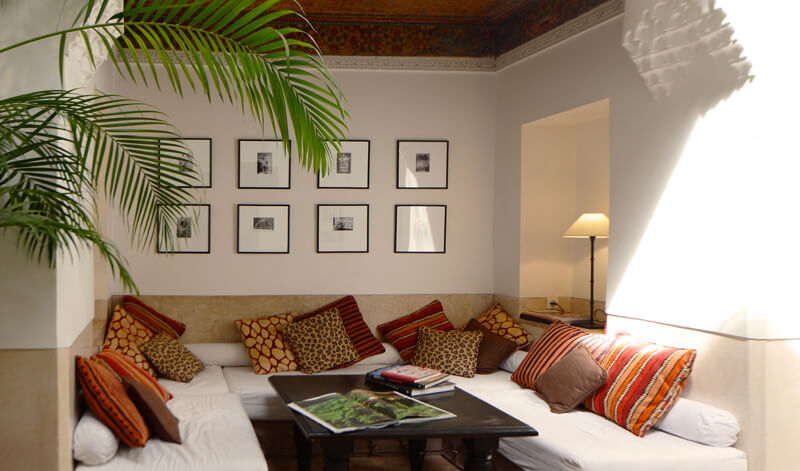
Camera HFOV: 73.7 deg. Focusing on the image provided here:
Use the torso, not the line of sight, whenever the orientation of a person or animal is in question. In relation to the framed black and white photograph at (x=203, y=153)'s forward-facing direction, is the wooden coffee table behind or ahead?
ahead

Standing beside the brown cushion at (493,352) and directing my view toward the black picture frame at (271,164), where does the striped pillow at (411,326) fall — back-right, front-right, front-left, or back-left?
front-right

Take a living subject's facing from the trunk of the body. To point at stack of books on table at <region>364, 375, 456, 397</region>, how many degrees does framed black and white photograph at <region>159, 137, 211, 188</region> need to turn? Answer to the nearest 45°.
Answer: approximately 45° to its left

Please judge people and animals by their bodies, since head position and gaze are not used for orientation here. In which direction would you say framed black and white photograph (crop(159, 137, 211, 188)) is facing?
toward the camera

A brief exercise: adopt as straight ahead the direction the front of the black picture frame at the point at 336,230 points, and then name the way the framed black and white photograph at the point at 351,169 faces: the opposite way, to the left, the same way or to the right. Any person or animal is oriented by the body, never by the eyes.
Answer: the same way

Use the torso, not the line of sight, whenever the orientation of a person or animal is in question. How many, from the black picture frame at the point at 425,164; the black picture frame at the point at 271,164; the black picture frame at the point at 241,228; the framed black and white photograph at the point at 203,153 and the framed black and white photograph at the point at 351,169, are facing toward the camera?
5

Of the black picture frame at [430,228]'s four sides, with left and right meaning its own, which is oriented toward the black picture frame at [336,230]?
right

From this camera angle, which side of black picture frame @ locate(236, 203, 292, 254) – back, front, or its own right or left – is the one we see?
front

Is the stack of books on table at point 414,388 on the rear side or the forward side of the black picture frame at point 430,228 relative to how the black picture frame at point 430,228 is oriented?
on the forward side

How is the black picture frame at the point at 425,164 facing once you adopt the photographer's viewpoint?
facing the viewer

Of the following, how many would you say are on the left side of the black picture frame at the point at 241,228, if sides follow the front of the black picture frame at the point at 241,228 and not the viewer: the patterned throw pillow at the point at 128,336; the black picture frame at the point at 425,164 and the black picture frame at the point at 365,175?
2

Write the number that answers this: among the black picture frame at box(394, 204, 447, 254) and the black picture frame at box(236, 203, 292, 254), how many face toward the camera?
2
